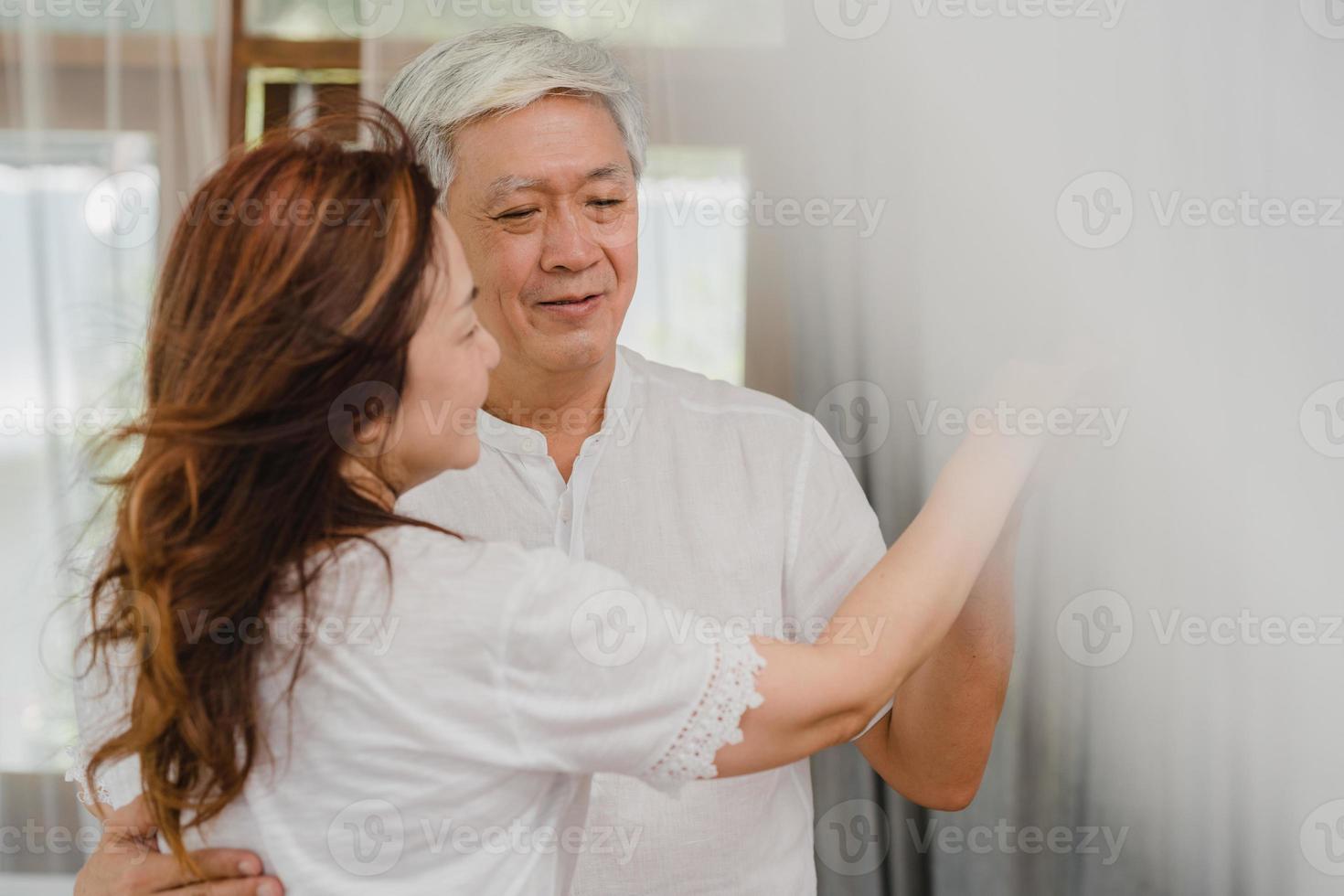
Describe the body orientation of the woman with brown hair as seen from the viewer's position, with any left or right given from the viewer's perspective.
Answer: facing away from the viewer and to the right of the viewer

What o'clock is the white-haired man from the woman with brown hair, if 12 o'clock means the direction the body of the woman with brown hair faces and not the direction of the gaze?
The white-haired man is roughly at 11 o'clock from the woman with brown hair.

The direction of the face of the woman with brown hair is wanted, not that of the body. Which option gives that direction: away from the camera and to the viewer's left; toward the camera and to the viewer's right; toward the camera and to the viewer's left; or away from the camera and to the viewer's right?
away from the camera and to the viewer's right
